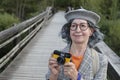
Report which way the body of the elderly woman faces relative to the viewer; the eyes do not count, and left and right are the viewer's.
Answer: facing the viewer and to the left of the viewer

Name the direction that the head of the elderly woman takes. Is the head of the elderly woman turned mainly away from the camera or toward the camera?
toward the camera
